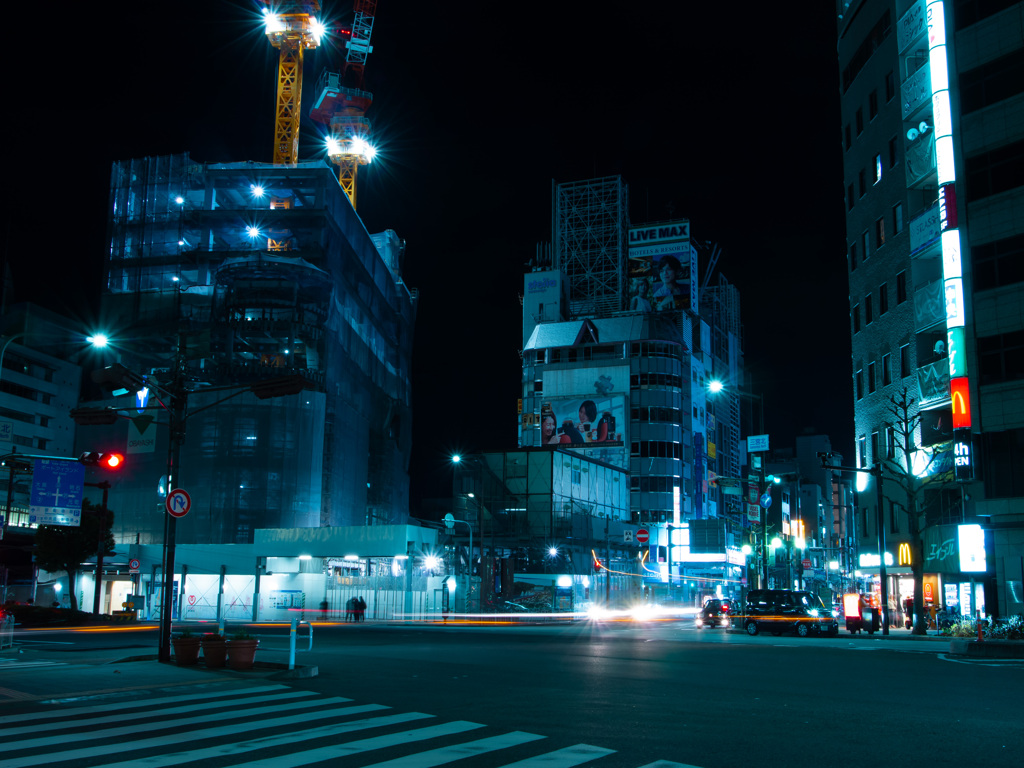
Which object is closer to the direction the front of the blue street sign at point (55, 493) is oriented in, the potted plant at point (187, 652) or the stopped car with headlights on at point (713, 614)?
the potted plant

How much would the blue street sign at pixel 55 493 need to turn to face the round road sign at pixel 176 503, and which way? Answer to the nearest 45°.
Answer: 0° — it already faces it

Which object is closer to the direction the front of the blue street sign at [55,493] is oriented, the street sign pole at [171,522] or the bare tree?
the street sign pole

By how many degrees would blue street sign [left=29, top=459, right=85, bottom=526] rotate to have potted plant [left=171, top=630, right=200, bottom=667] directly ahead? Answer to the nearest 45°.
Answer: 0° — it already faces it

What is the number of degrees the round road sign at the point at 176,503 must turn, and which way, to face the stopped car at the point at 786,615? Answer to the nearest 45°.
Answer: approximately 135° to its left
